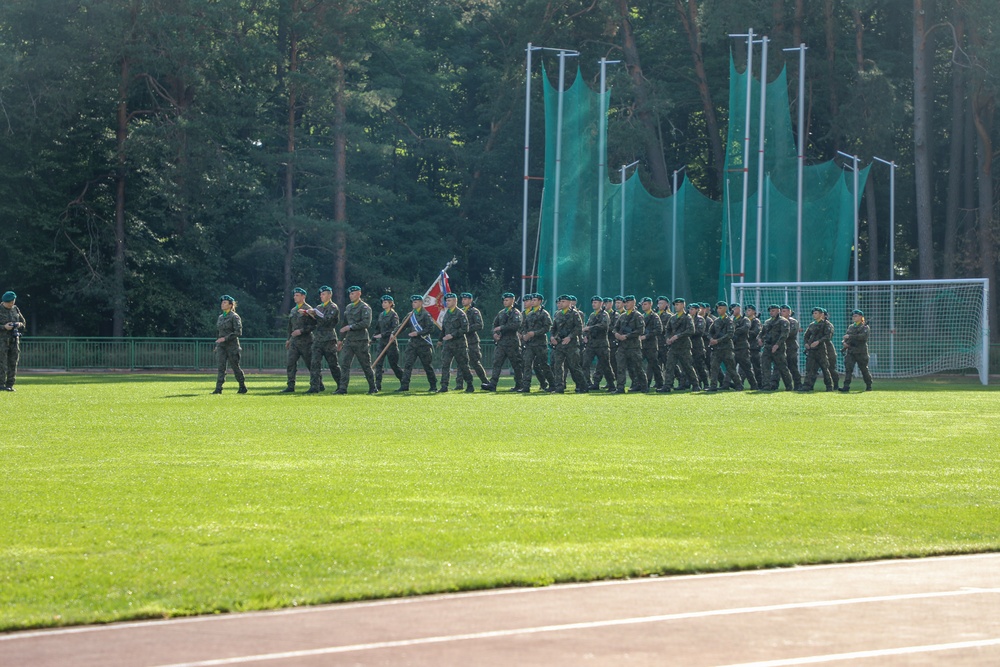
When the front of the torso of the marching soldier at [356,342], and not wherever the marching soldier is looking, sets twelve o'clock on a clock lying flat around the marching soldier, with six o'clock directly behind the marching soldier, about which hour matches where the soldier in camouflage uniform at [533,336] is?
The soldier in camouflage uniform is roughly at 7 o'clock from the marching soldier.

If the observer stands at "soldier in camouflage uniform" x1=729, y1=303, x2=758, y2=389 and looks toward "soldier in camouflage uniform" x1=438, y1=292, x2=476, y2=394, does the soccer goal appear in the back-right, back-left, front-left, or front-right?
back-right

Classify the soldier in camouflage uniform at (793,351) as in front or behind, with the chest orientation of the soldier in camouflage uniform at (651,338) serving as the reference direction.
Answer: behind

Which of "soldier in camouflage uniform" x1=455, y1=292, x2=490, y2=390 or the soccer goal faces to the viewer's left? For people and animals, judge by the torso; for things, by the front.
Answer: the soldier in camouflage uniform

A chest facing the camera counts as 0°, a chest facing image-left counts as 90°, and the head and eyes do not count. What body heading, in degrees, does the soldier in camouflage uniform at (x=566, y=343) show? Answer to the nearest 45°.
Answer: approximately 45°

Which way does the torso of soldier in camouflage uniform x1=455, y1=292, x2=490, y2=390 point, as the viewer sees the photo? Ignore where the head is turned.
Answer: to the viewer's left

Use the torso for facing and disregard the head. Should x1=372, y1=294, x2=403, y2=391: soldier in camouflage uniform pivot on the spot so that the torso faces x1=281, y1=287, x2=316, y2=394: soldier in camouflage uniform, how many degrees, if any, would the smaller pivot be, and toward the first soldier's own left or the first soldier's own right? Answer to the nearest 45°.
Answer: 0° — they already face them

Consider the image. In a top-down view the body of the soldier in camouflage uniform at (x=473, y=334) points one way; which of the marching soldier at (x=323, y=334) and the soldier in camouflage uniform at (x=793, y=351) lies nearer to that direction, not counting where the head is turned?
the marching soldier

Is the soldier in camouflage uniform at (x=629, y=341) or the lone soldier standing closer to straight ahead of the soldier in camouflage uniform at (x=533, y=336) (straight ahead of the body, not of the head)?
the lone soldier standing

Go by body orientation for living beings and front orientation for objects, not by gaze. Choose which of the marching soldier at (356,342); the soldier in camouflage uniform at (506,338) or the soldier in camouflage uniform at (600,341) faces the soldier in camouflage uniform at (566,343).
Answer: the soldier in camouflage uniform at (600,341)

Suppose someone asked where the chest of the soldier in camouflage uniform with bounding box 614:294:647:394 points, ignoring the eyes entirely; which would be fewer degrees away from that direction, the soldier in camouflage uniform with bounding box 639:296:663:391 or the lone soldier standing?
the lone soldier standing

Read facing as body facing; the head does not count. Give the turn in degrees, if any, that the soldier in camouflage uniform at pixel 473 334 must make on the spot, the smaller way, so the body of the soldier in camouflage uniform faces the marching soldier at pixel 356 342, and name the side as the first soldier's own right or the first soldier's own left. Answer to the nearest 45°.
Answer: approximately 45° to the first soldier's own left

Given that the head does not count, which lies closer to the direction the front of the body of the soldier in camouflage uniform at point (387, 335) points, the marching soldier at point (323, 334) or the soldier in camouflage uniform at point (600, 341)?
the marching soldier

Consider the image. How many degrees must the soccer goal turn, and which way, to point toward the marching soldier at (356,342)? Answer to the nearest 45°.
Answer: approximately 45° to its right

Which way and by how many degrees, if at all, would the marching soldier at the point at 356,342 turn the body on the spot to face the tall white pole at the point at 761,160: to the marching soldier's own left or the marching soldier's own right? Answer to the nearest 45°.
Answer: approximately 180°

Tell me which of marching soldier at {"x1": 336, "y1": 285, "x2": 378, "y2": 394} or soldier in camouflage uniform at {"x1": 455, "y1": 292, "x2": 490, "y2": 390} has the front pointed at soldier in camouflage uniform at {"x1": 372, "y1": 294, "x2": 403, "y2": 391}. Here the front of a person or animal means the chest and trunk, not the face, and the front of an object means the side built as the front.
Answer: soldier in camouflage uniform at {"x1": 455, "y1": 292, "x2": 490, "y2": 390}
